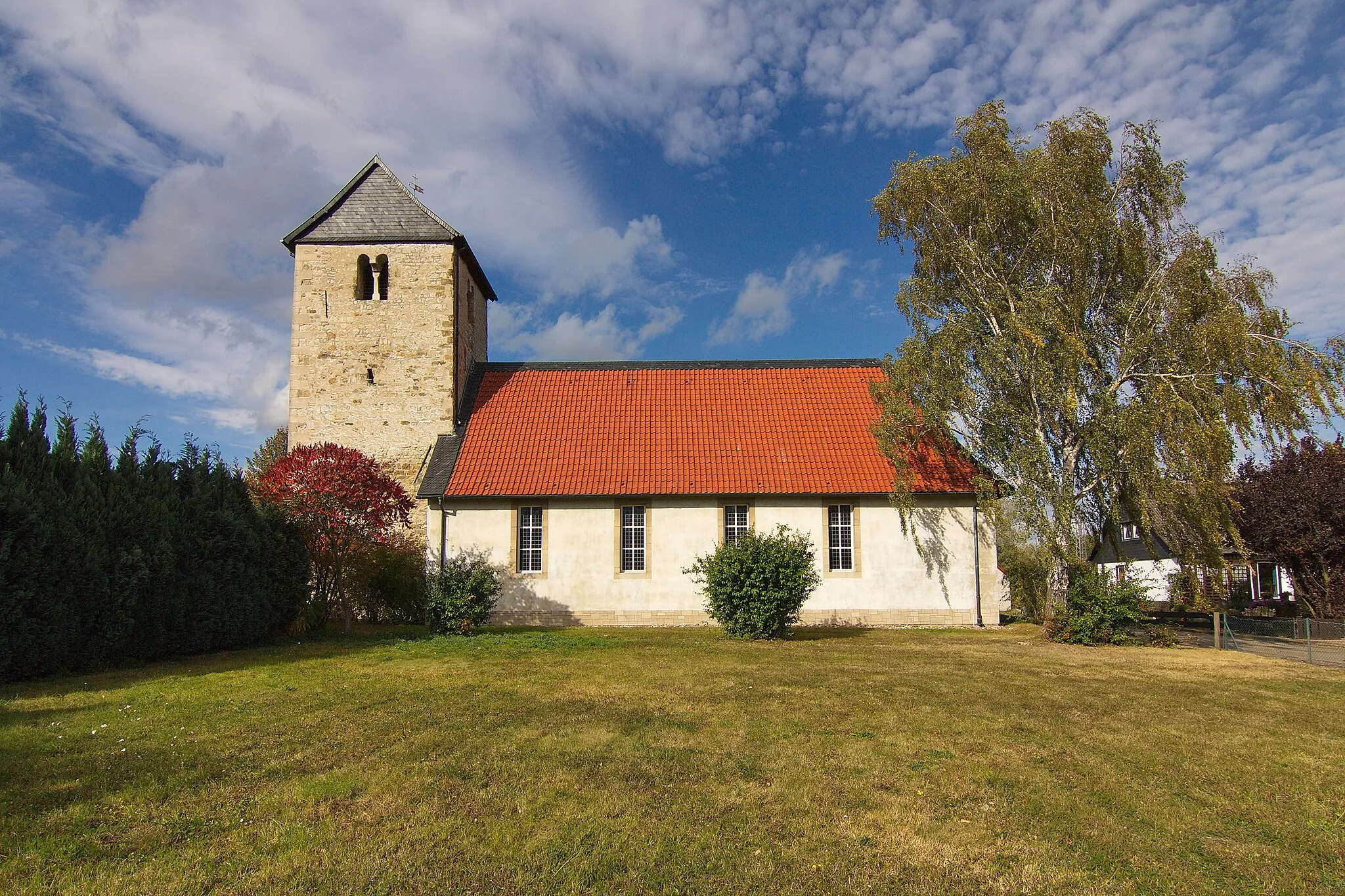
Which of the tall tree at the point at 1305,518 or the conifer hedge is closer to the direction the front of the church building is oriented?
the conifer hedge

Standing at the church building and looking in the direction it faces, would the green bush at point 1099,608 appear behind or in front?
behind

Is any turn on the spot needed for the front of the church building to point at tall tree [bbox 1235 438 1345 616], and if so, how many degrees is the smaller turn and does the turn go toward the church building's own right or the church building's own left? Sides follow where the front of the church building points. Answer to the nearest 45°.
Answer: approximately 180°

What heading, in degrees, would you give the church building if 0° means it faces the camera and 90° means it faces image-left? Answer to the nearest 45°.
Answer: approximately 90°

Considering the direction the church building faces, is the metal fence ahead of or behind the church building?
behind
